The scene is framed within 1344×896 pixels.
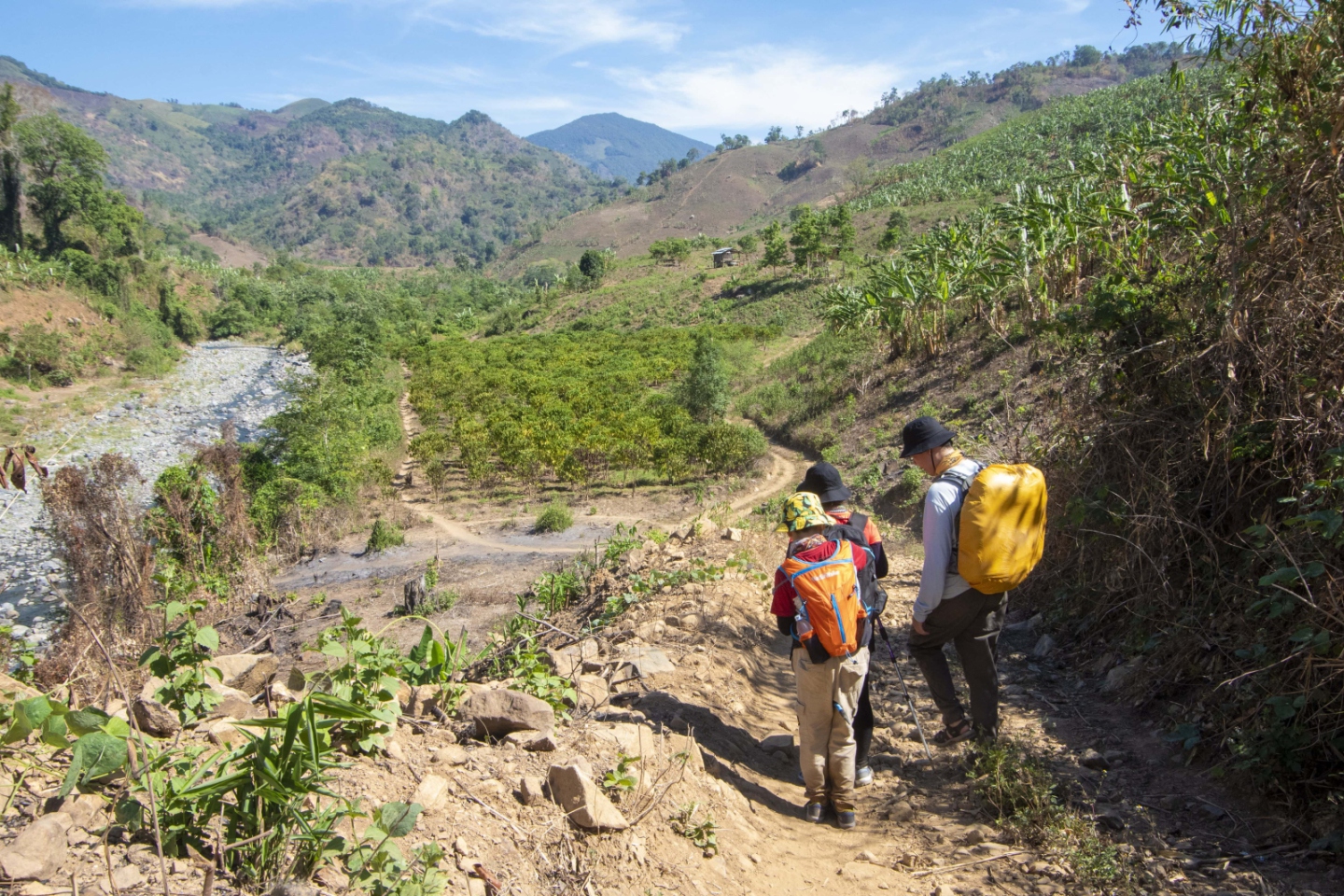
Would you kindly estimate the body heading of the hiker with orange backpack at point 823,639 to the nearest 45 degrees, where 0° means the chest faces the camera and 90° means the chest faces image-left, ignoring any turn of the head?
approximately 180°

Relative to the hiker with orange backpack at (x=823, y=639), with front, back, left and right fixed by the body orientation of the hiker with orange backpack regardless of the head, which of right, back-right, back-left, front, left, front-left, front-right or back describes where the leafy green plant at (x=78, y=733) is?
back-left

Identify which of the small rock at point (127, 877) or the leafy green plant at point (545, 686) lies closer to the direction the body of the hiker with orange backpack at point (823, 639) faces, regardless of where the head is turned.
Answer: the leafy green plant

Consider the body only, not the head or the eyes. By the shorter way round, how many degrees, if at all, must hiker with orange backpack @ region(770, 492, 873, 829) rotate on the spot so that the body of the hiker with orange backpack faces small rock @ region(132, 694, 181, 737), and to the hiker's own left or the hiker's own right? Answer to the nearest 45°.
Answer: approximately 135° to the hiker's own left

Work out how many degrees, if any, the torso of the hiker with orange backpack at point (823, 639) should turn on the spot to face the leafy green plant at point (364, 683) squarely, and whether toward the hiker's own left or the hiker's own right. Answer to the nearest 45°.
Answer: approximately 135° to the hiker's own left

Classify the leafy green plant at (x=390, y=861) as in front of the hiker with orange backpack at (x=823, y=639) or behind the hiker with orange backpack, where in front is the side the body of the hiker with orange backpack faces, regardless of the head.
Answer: behind

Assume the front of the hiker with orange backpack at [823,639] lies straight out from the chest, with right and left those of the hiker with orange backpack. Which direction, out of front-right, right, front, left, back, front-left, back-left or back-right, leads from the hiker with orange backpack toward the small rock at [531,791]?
back-left

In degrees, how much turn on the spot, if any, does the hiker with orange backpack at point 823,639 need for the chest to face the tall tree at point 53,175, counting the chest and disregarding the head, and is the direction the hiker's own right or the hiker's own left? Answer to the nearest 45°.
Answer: approximately 45° to the hiker's own left
